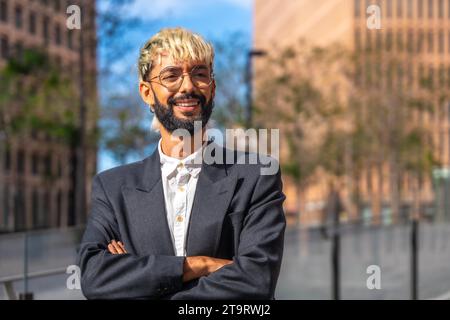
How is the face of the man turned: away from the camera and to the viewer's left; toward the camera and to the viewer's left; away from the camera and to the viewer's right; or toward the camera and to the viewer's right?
toward the camera and to the viewer's right

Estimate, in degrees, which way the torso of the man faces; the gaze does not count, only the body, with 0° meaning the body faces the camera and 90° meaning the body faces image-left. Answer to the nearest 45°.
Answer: approximately 0°
